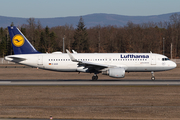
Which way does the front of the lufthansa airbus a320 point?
to the viewer's right
